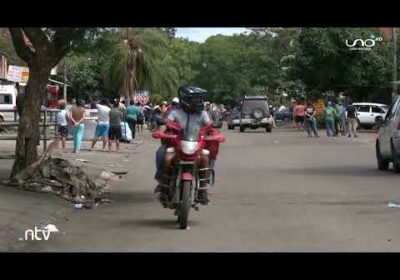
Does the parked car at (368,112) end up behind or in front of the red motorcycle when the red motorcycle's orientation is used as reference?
behind

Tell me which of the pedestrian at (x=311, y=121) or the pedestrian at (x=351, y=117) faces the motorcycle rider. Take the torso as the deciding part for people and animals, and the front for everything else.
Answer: the pedestrian at (x=311, y=121)

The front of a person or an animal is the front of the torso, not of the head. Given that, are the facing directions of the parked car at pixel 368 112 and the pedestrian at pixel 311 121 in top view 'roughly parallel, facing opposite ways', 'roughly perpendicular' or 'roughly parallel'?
roughly perpendicular

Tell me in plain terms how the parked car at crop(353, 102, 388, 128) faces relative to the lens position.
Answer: facing to the left of the viewer

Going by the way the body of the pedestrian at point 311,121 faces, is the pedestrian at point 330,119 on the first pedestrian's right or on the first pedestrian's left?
on the first pedestrian's left

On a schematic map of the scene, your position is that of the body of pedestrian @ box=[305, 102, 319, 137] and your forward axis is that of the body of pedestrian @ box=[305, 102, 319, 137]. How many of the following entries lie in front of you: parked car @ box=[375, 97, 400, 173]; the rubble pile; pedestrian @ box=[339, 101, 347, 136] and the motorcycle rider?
3

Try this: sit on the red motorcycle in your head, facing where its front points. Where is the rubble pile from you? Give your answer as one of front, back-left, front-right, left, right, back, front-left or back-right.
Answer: back-right

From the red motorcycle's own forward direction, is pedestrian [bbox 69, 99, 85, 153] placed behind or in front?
behind
